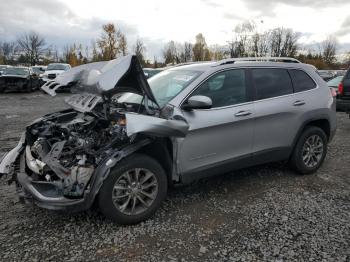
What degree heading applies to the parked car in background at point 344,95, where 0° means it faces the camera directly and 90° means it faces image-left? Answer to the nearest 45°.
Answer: approximately 225°

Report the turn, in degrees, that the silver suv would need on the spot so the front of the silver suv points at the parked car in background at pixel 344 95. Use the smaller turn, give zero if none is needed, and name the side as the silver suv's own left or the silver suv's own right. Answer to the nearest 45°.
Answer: approximately 180°

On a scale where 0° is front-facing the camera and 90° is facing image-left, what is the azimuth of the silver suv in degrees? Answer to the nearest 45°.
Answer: approximately 45°

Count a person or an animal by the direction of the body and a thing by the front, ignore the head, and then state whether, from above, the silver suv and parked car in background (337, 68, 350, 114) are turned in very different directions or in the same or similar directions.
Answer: very different directions

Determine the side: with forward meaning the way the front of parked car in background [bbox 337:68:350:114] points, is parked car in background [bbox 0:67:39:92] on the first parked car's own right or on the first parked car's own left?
on the first parked car's own left

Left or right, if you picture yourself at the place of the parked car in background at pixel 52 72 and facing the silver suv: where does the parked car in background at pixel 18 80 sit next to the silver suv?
right

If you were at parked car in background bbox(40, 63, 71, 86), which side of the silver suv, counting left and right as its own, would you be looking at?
right
